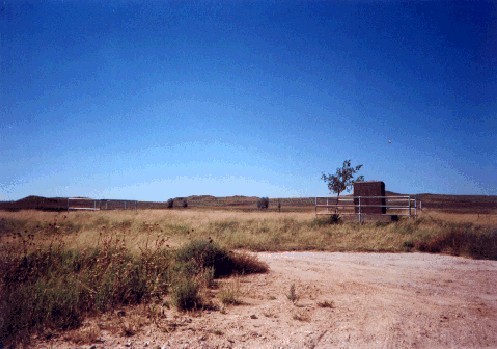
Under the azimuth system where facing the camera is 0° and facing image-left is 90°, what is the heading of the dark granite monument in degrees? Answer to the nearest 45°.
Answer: approximately 0°
